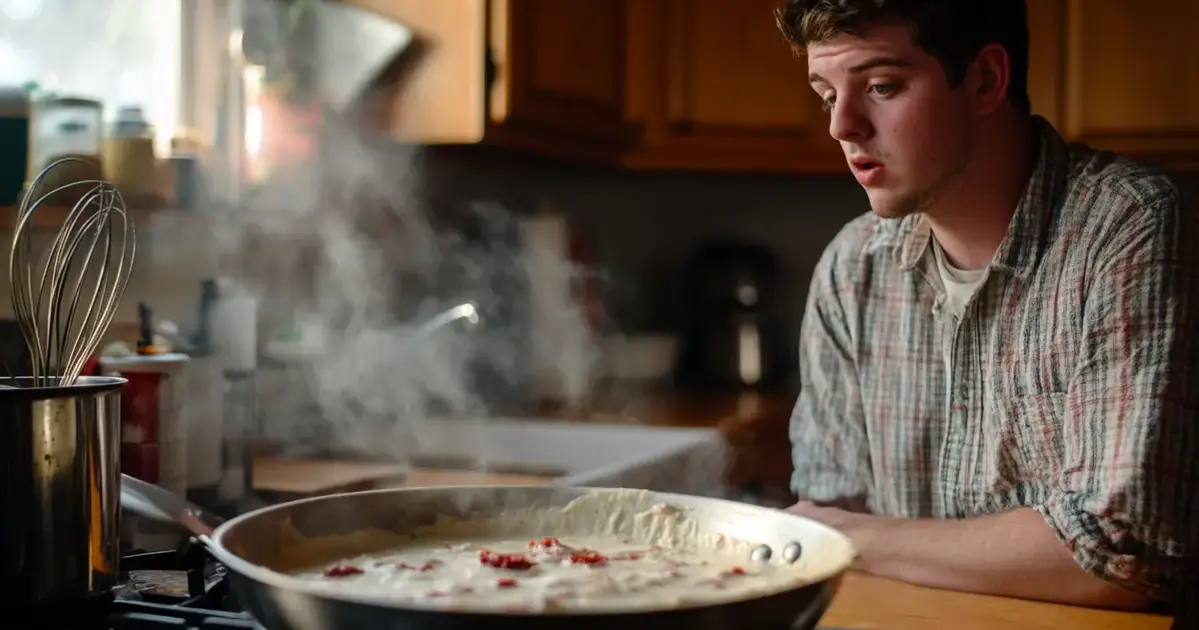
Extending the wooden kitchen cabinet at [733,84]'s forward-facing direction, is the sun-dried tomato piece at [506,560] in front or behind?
in front

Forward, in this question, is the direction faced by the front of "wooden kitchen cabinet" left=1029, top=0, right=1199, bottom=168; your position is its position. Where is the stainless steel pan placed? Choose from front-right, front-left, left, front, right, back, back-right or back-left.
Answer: front

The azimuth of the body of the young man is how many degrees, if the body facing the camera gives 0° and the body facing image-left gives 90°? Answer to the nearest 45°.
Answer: approximately 45°

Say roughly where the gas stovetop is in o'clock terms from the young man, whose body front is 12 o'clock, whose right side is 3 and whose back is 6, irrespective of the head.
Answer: The gas stovetop is roughly at 12 o'clock from the young man.

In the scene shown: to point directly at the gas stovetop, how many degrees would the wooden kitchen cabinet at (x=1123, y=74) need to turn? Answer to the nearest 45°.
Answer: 0° — it already faces it

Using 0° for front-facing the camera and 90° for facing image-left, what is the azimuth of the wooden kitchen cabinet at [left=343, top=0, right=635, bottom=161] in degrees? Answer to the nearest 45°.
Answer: approximately 0°

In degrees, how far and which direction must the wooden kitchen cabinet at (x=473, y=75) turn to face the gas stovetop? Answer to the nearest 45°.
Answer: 0° — it already faces it

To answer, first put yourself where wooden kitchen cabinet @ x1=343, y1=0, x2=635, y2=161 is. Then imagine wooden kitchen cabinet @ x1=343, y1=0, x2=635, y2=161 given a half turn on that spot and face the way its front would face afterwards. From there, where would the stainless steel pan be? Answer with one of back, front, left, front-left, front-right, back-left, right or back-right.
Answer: back

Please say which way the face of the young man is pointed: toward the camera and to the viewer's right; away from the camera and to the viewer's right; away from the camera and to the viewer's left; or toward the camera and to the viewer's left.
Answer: toward the camera and to the viewer's left

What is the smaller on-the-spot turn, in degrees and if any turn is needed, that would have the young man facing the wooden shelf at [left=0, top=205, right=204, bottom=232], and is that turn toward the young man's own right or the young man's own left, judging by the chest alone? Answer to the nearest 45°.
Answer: approximately 45° to the young man's own right

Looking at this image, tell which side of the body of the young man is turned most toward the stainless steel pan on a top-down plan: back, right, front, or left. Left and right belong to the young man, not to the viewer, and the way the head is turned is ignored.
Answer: front

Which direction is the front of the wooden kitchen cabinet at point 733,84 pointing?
toward the camera

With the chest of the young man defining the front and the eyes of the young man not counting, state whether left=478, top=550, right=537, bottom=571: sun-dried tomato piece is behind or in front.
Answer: in front

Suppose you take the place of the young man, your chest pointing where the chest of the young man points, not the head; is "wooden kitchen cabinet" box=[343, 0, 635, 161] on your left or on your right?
on your right
